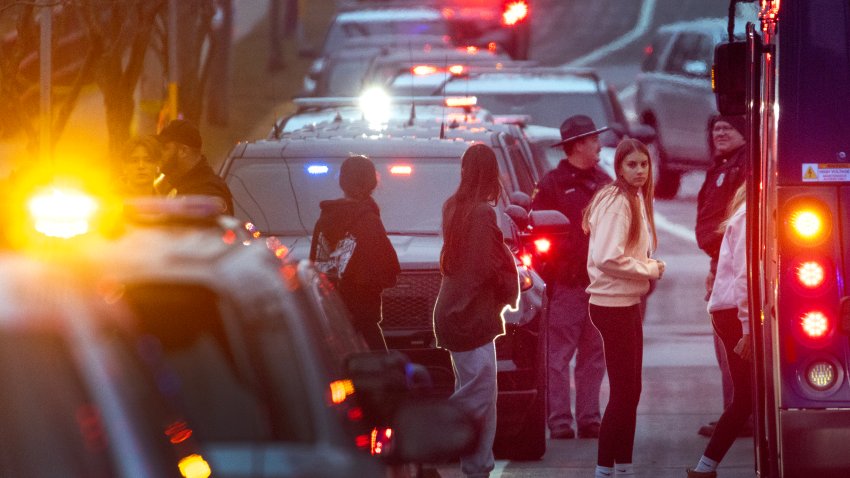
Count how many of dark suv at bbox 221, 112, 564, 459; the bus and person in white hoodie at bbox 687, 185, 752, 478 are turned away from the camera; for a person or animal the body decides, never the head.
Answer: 1

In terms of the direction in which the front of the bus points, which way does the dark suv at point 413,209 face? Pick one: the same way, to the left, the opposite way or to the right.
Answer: the opposite way

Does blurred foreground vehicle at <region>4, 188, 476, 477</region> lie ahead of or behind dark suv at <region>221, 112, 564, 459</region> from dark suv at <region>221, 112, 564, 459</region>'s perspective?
ahead

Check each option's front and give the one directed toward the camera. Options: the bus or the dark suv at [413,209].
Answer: the dark suv

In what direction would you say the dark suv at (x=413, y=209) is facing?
toward the camera

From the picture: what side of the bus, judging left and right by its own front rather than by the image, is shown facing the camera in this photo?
back

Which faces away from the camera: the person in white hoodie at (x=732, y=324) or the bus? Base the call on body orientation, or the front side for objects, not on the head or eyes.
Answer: the bus

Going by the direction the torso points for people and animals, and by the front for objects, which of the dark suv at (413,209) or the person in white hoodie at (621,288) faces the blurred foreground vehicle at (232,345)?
the dark suv

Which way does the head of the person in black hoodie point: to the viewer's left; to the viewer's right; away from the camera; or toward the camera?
away from the camera

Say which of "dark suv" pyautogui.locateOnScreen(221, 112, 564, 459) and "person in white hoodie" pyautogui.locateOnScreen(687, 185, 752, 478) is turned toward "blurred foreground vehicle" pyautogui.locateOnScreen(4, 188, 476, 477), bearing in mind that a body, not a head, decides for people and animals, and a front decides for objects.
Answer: the dark suv
